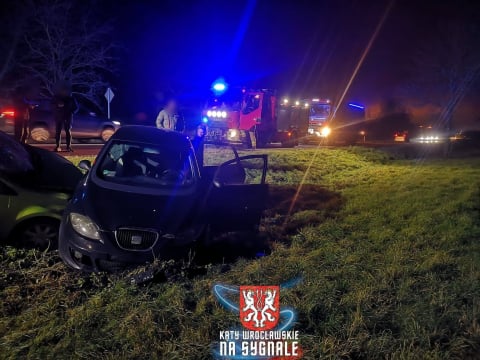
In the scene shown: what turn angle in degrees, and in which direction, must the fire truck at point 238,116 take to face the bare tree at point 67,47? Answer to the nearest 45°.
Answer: approximately 90° to its right

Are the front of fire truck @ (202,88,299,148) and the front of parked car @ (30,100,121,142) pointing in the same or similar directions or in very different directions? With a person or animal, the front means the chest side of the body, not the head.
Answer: very different directions

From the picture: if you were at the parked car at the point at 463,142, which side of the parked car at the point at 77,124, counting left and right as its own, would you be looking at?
front

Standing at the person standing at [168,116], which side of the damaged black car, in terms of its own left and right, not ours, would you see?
back

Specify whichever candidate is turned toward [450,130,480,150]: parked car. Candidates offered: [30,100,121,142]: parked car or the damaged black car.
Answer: [30,100,121,142]: parked car

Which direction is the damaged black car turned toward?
toward the camera

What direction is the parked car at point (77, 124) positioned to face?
to the viewer's right

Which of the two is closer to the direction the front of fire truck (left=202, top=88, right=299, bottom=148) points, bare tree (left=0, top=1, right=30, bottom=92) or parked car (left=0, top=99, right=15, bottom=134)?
the parked car

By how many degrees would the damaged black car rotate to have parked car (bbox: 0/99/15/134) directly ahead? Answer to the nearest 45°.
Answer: approximately 135° to its right

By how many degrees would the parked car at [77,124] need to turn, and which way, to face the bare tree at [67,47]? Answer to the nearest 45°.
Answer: approximately 90° to its left

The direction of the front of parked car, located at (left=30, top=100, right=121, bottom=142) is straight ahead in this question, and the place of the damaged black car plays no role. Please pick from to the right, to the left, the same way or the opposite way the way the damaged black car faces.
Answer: to the right
